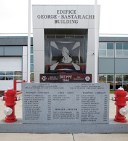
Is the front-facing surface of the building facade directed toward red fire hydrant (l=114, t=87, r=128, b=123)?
yes

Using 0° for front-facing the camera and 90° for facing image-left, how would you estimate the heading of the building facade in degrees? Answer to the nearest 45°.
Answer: approximately 0°

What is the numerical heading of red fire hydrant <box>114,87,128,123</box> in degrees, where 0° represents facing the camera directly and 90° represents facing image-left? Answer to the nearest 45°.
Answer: approximately 315°

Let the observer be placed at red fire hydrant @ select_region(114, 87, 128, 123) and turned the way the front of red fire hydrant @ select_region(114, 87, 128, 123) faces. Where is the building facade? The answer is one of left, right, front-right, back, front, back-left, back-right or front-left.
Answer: back-left
